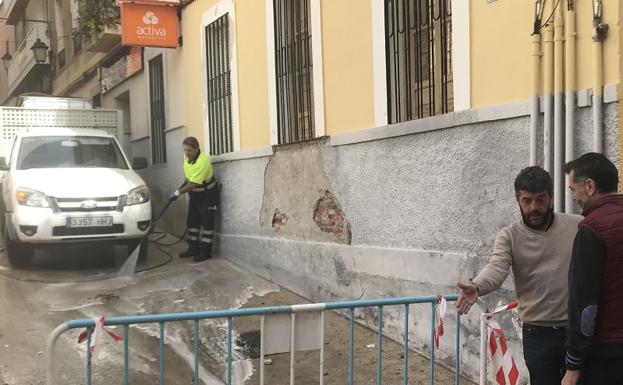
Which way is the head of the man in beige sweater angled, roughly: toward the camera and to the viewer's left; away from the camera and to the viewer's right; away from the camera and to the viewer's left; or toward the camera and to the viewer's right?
toward the camera and to the viewer's left

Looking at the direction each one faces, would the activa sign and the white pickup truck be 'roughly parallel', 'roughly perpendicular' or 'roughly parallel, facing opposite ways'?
roughly parallel

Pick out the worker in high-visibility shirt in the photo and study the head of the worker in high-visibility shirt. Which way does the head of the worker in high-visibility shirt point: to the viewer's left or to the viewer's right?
to the viewer's left

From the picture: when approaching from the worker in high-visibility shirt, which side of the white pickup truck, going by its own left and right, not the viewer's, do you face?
left

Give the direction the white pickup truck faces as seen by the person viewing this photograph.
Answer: facing the viewer

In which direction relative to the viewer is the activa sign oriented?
toward the camera

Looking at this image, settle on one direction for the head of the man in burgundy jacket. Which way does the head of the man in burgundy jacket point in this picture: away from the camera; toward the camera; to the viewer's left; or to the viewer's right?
to the viewer's left

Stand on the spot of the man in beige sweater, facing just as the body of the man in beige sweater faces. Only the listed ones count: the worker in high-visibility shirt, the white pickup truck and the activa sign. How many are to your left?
0

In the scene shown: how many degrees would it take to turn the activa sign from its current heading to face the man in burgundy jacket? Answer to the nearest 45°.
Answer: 0° — it already faces them
